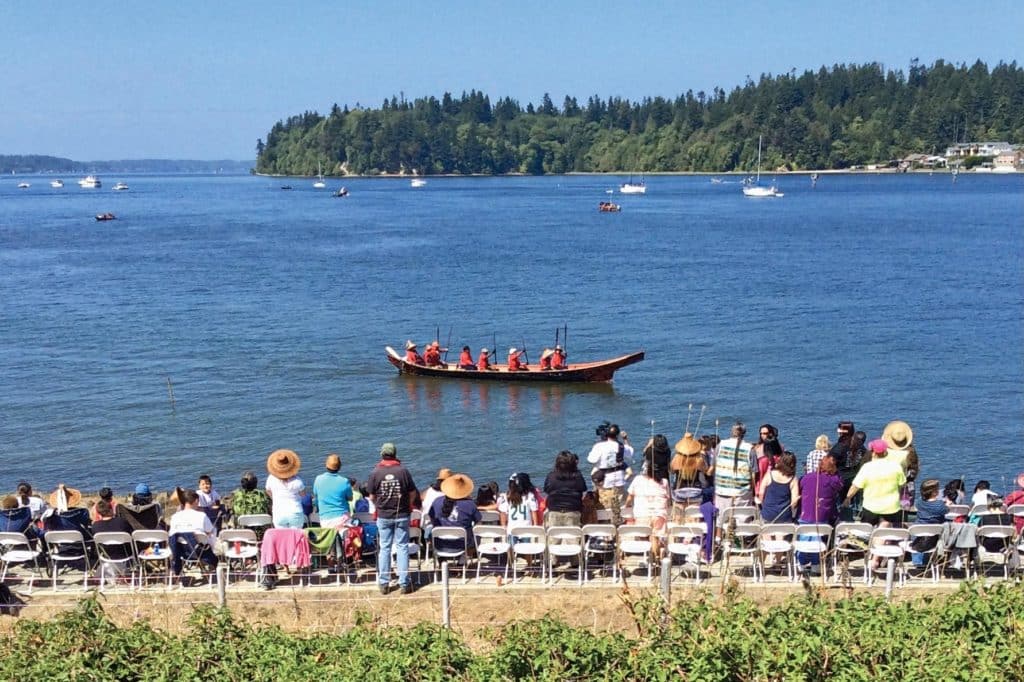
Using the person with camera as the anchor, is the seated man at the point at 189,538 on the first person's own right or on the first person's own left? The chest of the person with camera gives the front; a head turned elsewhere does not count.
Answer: on the first person's own left

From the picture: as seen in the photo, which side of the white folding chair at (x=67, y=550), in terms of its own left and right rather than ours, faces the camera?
back

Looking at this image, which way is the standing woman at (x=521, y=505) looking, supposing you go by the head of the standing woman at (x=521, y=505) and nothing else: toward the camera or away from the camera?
away from the camera

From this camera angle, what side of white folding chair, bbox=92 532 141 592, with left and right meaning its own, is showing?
back

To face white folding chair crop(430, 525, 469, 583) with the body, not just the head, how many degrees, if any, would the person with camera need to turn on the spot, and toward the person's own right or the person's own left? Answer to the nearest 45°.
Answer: approximately 135° to the person's own left

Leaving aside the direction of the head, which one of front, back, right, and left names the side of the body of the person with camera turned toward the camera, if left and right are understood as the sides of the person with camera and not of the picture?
back

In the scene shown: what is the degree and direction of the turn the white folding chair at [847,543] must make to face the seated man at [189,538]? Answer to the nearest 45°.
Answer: approximately 90° to its left

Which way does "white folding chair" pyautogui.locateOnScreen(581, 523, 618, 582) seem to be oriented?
away from the camera

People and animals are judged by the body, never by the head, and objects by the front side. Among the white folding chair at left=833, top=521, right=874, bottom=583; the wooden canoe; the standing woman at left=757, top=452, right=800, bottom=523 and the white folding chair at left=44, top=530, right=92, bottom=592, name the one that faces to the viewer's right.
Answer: the wooden canoe

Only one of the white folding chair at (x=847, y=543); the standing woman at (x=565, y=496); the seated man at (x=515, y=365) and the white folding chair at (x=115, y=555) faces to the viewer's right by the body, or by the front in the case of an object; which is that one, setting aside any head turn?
the seated man

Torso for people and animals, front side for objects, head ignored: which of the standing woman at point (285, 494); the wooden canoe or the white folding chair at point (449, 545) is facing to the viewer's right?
the wooden canoe

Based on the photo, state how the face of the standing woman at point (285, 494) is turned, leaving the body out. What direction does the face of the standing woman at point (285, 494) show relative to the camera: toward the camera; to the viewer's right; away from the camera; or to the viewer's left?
away from the camera

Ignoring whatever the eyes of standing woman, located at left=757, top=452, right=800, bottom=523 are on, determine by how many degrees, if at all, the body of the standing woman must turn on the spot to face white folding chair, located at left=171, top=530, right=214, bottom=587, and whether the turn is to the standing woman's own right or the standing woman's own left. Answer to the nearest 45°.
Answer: approximately 90° to the standing woman's own left

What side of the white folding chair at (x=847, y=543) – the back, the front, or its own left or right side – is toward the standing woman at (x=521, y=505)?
left

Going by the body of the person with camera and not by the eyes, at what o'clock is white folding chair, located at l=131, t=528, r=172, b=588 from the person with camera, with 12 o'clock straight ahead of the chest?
The white folding chair is roughly at 8 o'clock from the person with camera.

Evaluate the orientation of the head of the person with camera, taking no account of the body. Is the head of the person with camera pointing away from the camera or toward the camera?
away from the camera

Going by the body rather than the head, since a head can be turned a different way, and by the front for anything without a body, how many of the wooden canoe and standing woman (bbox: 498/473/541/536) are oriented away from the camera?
1

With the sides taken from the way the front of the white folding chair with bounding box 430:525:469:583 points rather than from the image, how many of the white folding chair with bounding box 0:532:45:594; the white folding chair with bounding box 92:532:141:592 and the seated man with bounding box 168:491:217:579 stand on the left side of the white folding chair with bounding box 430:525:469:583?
3
